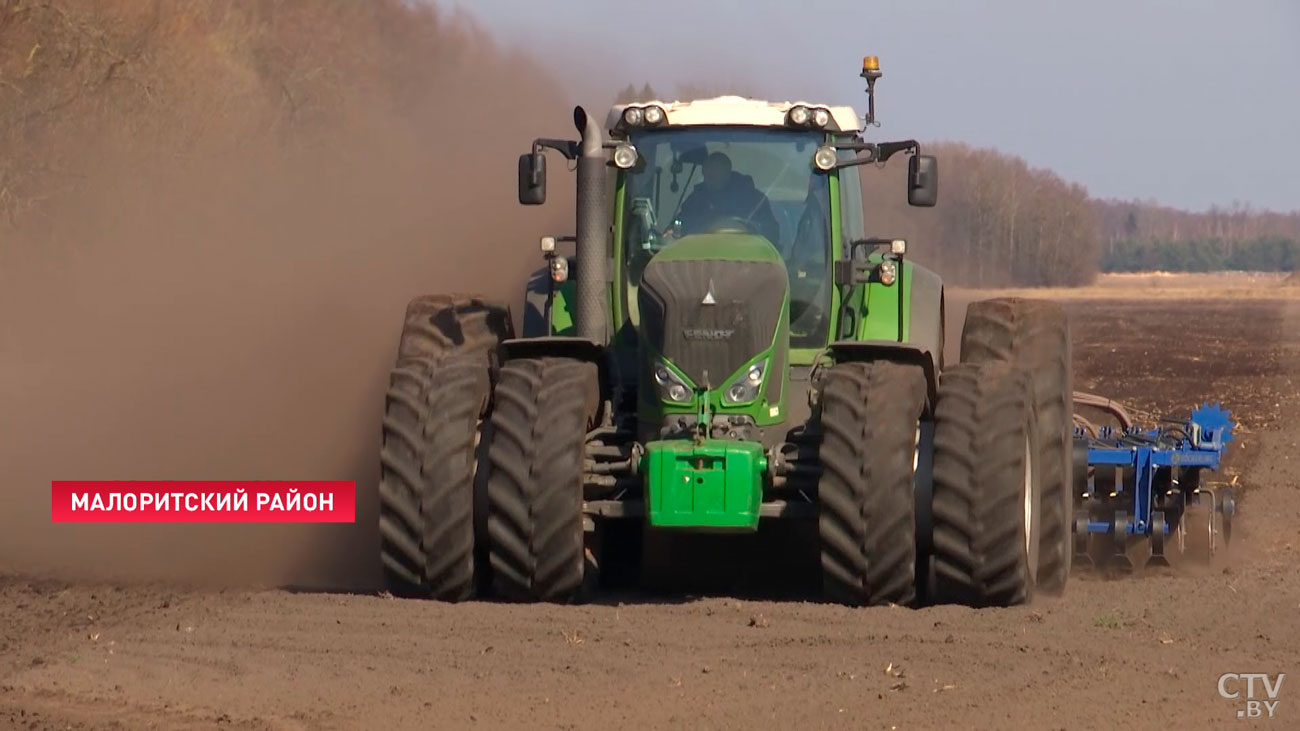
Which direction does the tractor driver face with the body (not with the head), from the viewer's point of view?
toward the camera

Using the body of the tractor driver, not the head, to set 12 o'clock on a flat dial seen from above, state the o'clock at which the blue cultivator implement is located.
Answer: The blue cultivator implement is roughly at 8 o'clock from the tractor driver.

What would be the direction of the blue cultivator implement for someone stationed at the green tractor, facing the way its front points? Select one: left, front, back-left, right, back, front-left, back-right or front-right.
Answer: back-left

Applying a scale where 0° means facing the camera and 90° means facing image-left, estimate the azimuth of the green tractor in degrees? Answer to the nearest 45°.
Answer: approximately 0°
